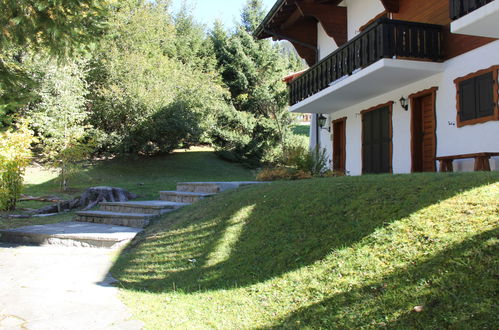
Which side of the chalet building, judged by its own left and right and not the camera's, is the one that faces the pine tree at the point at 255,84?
right

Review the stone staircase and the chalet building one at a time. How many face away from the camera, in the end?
0

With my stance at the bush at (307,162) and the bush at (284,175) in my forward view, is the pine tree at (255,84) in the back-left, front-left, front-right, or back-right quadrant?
back-right

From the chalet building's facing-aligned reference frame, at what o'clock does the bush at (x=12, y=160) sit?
The bush is roughly at 1 o'clock from the chalet building.

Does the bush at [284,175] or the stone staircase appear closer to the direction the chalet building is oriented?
the stone staircase

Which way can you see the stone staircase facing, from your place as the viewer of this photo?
facing the viewer and to the left of the viewer

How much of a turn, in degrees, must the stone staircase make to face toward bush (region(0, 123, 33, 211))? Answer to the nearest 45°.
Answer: approximately 90° to its right
